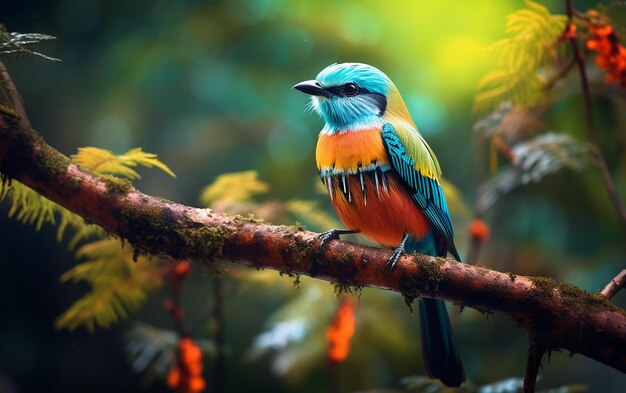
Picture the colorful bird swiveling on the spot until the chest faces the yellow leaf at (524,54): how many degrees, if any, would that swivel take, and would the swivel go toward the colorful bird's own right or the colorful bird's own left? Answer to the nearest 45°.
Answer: approximately 180°

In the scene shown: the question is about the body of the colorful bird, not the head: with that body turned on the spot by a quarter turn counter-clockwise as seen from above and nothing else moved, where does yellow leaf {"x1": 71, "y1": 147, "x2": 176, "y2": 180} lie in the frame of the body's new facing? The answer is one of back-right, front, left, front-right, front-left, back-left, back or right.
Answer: back-right

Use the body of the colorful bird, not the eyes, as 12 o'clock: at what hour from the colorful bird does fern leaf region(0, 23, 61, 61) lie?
The fern leaf is roughly at 1 o'clock from the colorful bird.

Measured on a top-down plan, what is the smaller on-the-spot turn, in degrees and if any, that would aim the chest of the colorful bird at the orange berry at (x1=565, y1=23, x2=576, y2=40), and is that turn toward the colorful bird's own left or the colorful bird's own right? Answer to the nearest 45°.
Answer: approximately 180°

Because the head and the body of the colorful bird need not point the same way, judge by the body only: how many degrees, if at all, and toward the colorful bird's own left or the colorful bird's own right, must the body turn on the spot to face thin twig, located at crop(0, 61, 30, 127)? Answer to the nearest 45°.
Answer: approximately 45° to the colorful bird's own right

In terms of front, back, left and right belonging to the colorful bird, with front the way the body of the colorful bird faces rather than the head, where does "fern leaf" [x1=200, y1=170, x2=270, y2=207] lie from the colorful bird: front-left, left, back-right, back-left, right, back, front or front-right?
right

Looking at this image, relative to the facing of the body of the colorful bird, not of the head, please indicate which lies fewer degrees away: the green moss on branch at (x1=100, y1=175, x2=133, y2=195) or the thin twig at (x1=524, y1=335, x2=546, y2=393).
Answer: the green moss on branch

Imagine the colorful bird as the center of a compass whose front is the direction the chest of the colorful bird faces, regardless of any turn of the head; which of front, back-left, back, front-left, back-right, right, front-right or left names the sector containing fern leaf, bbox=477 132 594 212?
back

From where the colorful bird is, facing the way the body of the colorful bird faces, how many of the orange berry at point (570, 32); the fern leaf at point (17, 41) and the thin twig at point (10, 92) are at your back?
1

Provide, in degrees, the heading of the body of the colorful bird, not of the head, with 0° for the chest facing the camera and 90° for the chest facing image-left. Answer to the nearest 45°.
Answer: approximately 45°

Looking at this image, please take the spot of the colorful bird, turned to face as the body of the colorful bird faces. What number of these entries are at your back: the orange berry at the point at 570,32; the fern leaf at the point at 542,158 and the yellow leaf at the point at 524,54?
3

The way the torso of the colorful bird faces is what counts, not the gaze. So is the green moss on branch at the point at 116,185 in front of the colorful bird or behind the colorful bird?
in front
